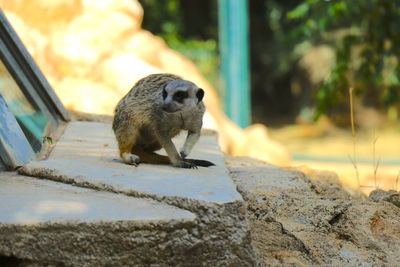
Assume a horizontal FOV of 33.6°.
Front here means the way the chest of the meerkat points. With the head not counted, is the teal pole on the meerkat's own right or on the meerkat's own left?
on the meerkat's own left
